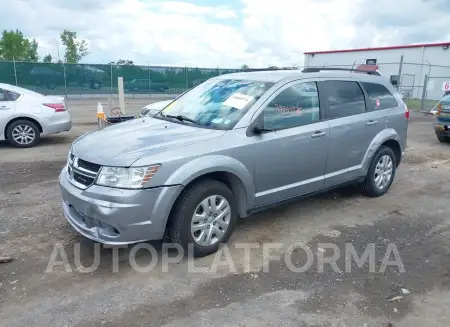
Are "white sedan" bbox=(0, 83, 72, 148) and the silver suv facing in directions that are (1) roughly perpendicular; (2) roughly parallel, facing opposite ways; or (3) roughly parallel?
roughly parallel

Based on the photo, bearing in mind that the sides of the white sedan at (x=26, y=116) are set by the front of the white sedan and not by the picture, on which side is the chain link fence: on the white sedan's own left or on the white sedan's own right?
on the white sedan's own right

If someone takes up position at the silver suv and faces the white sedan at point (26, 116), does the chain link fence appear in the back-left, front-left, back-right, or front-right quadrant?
front-right

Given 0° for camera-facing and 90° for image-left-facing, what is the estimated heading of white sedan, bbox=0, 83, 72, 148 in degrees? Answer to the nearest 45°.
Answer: approximately 90°

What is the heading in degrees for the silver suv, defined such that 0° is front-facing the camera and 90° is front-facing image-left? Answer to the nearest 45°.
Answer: approximately 45°

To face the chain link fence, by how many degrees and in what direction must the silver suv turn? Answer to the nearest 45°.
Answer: approximately 135° to its right

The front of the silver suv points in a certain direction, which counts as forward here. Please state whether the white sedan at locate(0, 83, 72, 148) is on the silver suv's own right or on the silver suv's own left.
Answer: on the silver suv's own right

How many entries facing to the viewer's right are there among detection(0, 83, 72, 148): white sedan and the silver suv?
0
